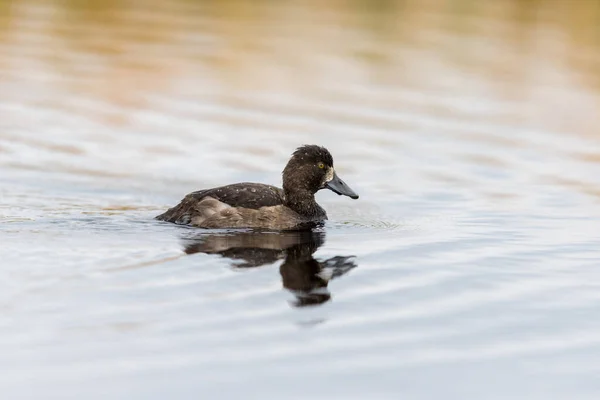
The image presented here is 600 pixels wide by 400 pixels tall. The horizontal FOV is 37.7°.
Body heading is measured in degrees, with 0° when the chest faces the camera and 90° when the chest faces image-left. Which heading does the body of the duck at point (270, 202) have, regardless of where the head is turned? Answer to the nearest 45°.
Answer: approximately 270°
